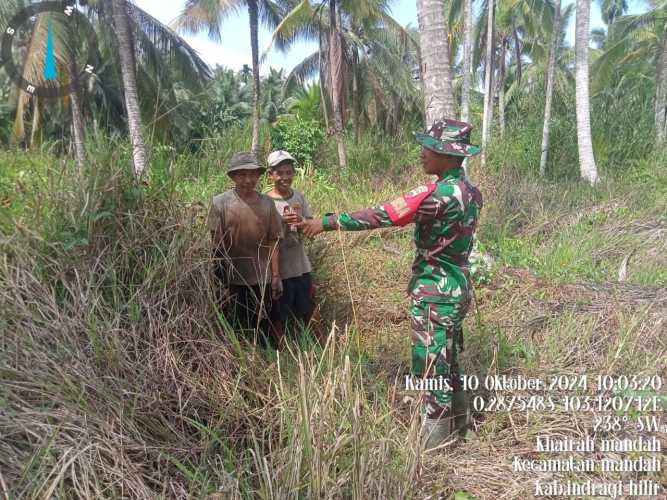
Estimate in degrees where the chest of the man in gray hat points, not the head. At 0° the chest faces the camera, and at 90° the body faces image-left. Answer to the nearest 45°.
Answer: approximately 0°

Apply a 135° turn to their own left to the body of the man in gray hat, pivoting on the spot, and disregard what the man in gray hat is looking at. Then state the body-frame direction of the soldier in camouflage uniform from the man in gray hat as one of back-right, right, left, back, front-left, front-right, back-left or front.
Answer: right

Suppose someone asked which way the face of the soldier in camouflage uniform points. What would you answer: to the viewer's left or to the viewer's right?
to the viewer's left

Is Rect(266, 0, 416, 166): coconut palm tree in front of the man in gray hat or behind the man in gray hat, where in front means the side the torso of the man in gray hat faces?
behind

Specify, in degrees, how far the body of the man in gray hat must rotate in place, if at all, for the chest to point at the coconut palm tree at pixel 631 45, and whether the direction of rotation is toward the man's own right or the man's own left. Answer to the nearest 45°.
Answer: approximately 135° to the man's own left

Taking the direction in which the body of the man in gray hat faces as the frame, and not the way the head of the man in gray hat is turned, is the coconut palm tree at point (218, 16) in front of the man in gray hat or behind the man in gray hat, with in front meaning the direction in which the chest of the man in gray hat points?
behind

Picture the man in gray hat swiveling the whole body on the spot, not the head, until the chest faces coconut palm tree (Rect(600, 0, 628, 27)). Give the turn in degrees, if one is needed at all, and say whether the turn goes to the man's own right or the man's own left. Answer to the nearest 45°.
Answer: approximately 135° to the man's own left
